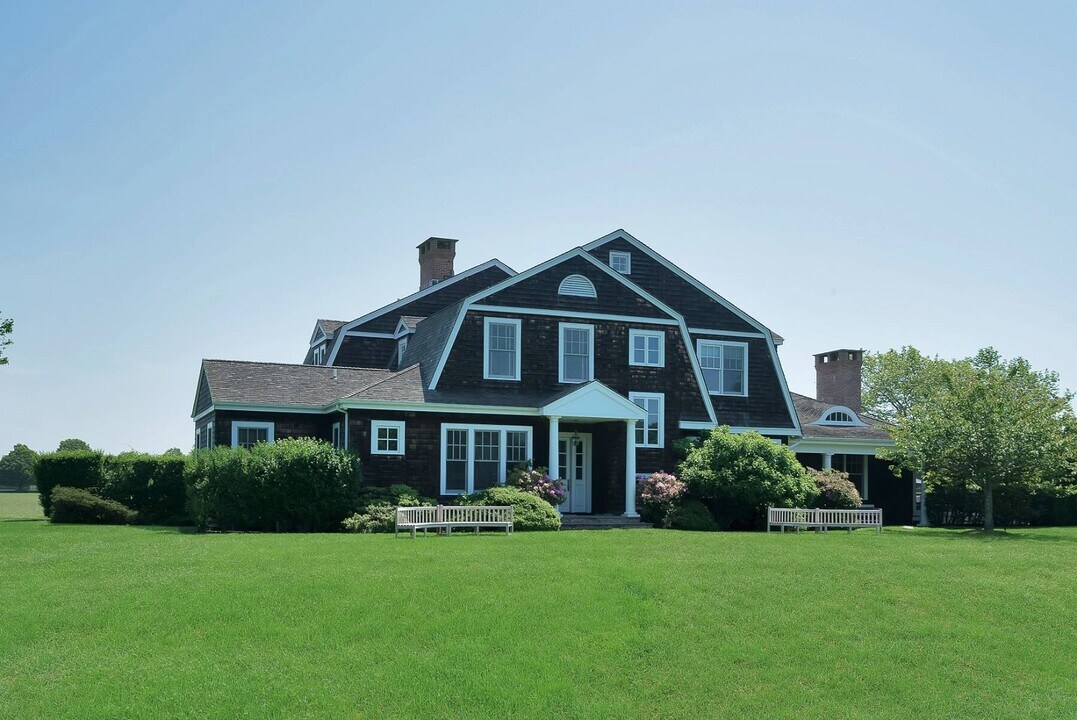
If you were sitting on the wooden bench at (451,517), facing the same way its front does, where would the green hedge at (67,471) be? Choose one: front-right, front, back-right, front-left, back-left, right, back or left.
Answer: back-right

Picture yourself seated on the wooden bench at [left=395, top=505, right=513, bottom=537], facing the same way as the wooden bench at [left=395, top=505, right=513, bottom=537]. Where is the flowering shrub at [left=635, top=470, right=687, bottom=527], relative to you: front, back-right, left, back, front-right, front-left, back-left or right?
back-left

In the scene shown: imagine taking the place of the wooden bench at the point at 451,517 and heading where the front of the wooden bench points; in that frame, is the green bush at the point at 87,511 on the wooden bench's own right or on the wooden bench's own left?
on the wooden bench's own right

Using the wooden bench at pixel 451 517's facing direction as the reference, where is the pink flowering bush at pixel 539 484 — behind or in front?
behind

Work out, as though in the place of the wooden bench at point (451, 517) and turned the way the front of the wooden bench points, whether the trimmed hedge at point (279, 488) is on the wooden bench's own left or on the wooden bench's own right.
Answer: on the wooden bench's own right

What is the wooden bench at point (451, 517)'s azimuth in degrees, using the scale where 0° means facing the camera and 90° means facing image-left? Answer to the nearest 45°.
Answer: approximately 0°

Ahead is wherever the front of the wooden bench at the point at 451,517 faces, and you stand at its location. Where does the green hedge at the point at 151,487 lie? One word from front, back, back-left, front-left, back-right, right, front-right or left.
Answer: back-right

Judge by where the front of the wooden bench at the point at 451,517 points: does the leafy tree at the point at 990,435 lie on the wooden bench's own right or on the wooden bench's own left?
on the wooden bench's own left

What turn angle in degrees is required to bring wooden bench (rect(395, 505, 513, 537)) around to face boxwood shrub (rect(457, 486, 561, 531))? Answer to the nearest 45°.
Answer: approximately 135° to its left
